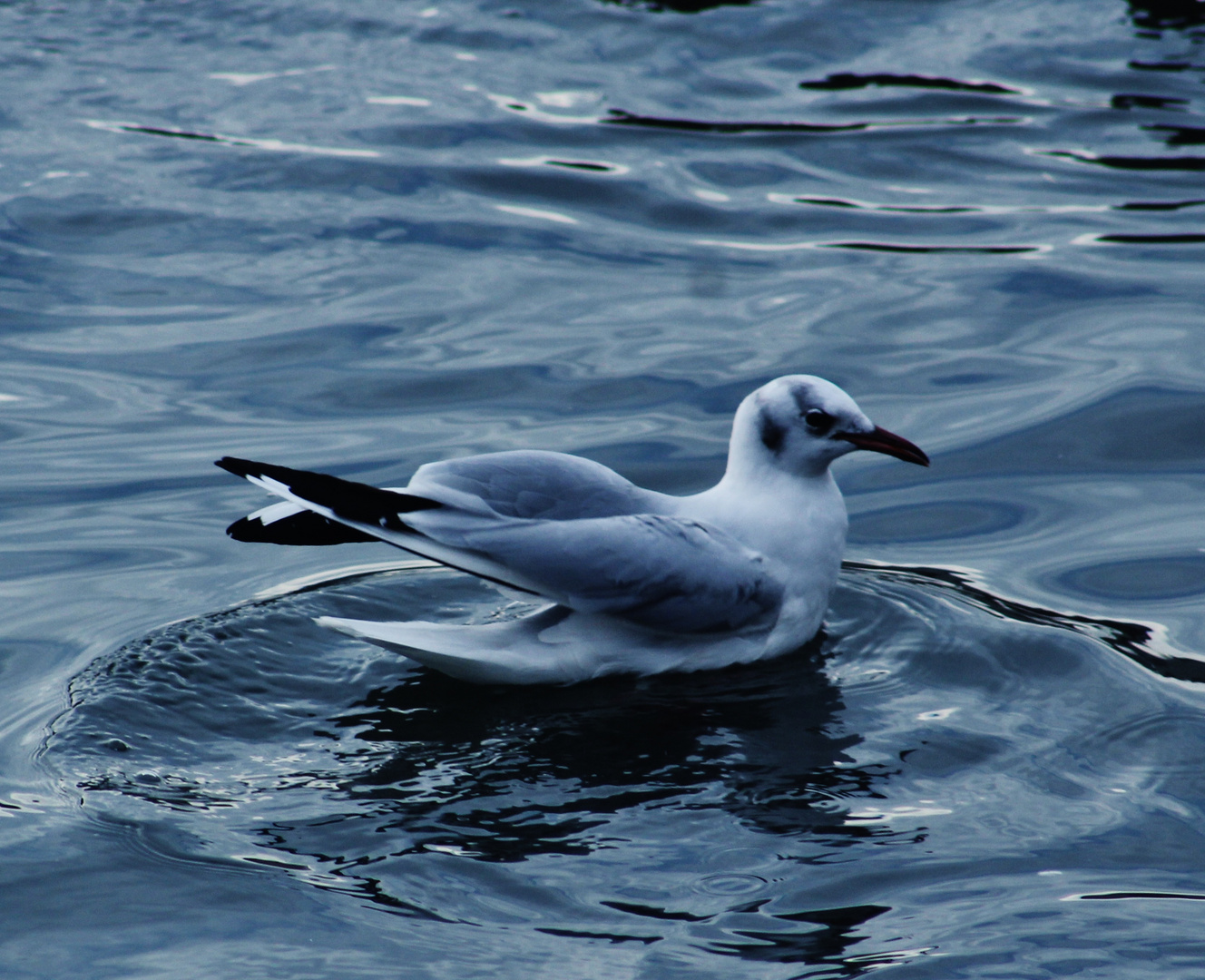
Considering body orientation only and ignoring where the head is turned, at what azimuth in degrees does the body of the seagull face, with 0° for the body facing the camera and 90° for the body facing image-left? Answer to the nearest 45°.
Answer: approximately 270°
